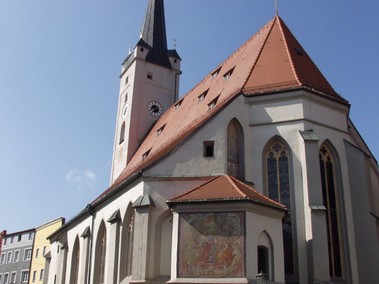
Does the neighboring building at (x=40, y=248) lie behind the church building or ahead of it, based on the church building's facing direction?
ahead

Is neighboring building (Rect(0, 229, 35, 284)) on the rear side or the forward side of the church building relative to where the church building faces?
on the forward side
